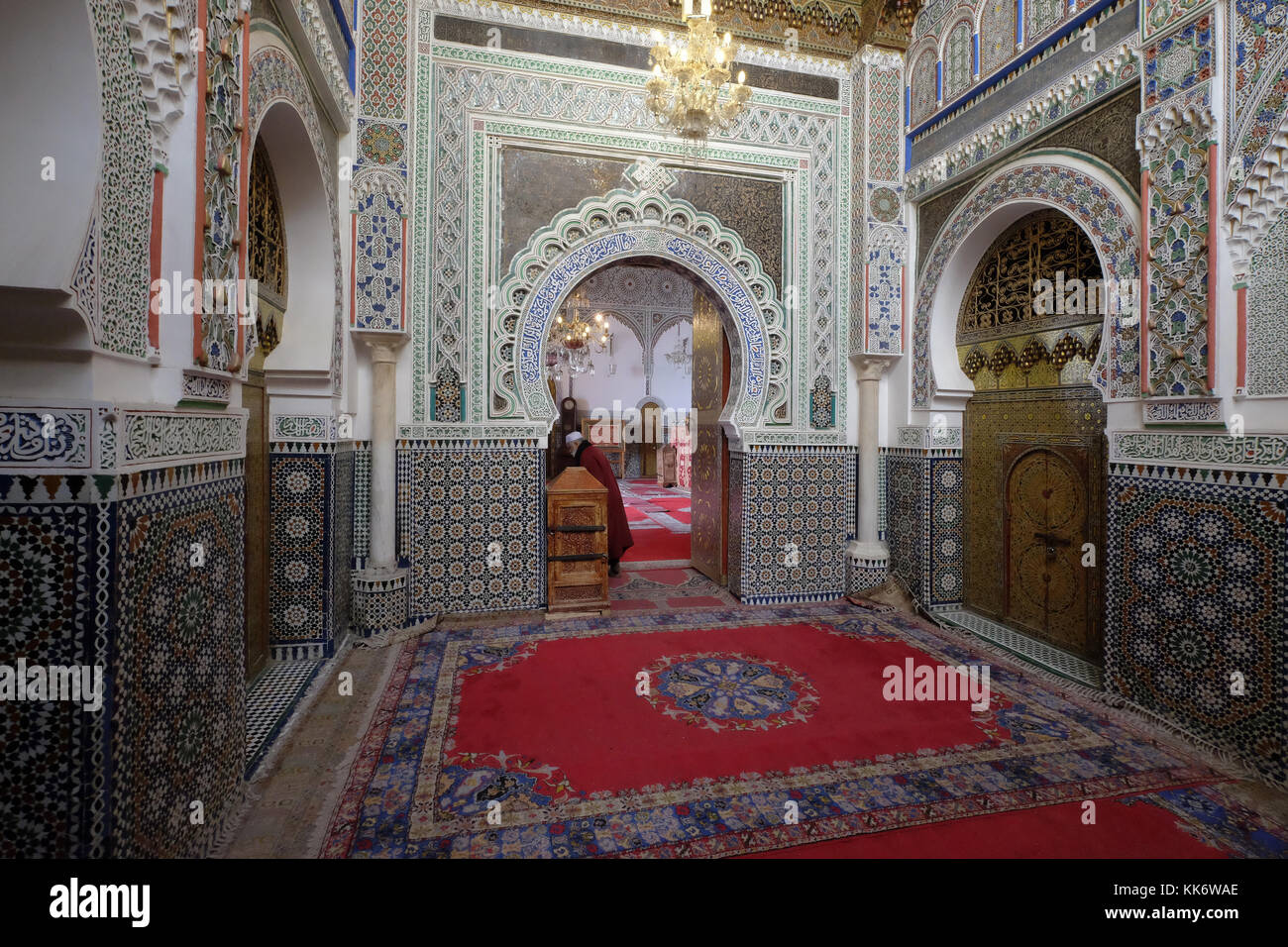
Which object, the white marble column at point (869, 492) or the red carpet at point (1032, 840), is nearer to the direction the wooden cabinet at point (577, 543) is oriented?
the red carpet

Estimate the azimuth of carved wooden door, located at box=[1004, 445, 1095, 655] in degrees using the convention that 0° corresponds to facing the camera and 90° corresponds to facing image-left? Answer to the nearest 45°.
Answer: approximately 45°

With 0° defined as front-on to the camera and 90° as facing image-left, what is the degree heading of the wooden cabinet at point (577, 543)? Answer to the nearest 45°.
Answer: approximately 0°

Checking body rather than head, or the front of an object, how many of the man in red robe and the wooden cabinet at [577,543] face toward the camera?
1

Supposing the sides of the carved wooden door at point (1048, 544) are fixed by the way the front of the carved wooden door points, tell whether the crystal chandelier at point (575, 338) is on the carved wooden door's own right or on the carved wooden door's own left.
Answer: on the carved wooden door's own right

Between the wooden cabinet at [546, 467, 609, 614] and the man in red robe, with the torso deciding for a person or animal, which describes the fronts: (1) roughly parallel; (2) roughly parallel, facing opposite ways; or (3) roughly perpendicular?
roughly perpendicular

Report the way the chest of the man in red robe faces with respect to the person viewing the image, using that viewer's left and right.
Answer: facing to the left of the viewer
